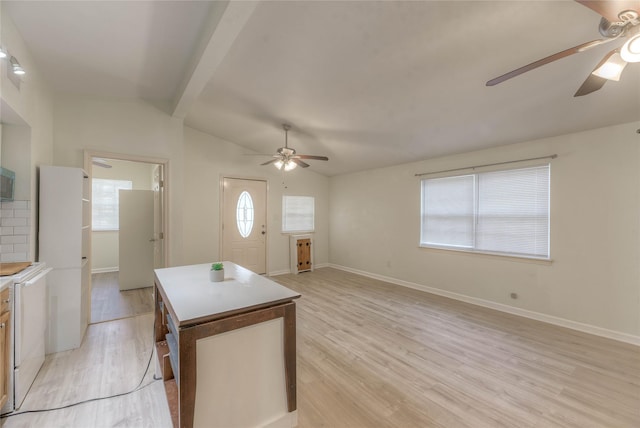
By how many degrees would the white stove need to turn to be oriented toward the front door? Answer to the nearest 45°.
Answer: approximately 45° to its left

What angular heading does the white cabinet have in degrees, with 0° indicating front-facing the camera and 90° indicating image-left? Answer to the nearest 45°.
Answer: approximately 270°

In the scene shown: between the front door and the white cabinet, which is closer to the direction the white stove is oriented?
the front door

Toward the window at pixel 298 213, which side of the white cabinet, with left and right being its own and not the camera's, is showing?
front

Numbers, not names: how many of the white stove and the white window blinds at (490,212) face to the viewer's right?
1

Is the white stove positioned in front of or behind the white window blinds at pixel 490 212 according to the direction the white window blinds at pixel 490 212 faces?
in front

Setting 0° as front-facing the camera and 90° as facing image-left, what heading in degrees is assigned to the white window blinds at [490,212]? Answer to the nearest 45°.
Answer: approximately 45°

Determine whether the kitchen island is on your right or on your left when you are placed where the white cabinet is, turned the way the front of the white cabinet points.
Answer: on your right

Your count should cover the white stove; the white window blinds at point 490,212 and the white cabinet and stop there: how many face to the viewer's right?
2

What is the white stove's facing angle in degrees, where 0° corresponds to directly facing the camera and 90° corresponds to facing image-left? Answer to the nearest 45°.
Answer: approximately 270°

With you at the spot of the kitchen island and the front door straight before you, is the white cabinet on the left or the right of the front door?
left

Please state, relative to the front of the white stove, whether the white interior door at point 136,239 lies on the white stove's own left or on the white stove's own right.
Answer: on the white stove's own left

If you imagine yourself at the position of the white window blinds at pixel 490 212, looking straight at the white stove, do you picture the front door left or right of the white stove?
right

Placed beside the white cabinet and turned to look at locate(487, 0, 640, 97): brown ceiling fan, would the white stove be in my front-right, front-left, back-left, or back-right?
front-right
